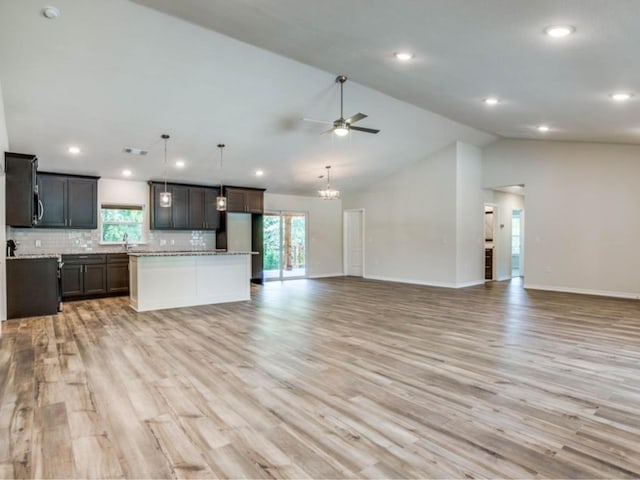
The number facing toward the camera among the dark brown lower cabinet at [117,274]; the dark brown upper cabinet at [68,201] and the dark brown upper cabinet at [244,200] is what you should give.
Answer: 3

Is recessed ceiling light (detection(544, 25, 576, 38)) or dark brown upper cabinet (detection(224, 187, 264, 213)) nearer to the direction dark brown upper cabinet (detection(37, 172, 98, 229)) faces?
the recessed ceiling light

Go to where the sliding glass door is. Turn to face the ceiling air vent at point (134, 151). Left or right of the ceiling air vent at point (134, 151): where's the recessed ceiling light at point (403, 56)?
left

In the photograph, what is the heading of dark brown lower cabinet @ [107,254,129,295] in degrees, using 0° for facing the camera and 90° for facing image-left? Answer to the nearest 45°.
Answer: approximately 0°

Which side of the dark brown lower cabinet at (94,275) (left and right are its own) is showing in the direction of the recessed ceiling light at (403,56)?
front

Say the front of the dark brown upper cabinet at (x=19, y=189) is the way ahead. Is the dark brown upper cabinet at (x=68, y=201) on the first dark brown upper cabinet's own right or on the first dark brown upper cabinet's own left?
on the first dark brown upper cabinet's own left
